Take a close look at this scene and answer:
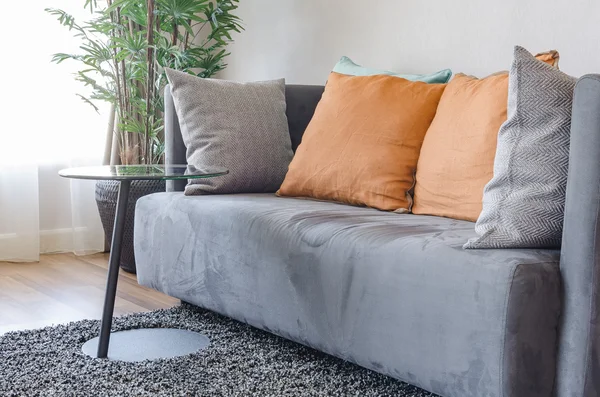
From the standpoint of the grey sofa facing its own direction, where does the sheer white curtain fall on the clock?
The sheer white curtain is roughly at 3 o'clock from the grey sofa.

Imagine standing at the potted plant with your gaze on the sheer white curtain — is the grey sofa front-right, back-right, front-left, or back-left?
back-left

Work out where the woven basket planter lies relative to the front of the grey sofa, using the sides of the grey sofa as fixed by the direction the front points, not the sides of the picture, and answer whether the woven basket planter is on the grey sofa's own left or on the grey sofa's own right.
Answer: on the grey sofa's own right

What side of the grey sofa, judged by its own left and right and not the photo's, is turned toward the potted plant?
right

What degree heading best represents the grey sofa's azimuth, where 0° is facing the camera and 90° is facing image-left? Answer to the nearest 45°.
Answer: approximately 45°
